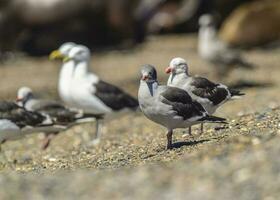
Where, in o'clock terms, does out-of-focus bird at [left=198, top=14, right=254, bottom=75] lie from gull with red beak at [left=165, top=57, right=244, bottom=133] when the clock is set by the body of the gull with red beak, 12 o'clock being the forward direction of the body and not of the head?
The out-of-focus bird is roughly at 3 o'clock from the gull with red beak.

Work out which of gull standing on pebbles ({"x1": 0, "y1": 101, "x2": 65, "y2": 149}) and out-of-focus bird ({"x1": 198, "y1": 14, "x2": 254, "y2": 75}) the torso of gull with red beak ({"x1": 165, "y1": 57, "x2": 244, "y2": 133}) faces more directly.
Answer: the gull standing on pebbles

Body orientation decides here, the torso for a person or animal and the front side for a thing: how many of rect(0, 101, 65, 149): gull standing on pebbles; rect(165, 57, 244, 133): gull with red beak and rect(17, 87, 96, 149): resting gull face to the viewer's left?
3

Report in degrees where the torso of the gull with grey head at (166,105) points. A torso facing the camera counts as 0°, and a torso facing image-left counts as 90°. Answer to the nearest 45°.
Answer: approximately 45°

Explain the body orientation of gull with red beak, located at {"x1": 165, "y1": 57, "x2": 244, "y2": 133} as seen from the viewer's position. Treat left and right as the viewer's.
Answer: facing to the left of the viewer

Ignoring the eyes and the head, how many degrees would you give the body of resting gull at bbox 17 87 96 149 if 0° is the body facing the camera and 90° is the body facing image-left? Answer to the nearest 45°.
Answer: approximately 90°

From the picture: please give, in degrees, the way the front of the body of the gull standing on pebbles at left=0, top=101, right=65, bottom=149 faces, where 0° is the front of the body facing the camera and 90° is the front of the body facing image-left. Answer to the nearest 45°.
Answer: approximately 90°

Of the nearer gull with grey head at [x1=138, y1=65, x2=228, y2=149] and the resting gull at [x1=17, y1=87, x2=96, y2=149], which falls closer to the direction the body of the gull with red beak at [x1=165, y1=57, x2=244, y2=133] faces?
the resting gull
